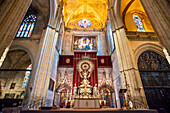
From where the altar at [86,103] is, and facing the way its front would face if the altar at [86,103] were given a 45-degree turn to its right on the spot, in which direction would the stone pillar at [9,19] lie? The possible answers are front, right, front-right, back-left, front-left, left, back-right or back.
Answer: front

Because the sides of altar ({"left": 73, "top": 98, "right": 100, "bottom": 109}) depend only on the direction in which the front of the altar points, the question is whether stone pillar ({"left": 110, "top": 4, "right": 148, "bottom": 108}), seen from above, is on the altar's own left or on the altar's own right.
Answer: on the altar's own left

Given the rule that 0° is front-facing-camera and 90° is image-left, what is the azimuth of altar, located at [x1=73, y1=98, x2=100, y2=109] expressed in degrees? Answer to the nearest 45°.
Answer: approximately 0°

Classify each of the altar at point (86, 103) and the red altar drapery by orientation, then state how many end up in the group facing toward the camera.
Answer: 2

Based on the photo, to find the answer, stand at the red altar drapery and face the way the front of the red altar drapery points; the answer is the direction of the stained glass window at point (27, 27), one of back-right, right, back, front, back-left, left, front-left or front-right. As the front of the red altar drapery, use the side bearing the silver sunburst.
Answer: right

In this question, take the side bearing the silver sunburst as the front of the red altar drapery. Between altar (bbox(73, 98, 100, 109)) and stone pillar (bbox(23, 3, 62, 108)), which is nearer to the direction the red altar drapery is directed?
the altar

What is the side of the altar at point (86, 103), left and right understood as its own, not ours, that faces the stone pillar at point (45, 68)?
right

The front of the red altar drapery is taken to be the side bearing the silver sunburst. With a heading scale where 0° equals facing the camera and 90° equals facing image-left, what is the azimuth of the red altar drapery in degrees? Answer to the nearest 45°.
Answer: approximately 0°

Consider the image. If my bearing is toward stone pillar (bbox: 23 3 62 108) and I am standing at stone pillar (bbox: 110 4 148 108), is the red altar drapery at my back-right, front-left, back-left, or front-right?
front-right

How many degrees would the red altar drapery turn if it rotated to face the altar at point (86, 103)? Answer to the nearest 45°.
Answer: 0° — it already faces it

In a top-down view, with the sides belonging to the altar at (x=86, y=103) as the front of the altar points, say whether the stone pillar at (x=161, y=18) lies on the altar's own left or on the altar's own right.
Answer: on the altar's own left

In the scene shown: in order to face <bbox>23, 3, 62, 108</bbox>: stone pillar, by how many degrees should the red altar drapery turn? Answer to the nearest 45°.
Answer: approximately 45° to its right

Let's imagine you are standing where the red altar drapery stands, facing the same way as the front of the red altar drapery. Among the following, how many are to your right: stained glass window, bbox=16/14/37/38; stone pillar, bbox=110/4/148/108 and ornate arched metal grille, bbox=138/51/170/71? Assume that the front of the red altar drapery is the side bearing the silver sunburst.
1

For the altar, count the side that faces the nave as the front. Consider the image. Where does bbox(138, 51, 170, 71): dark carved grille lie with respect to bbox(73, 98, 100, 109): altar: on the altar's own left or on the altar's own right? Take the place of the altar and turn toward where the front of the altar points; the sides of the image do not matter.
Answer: on the altar's own left

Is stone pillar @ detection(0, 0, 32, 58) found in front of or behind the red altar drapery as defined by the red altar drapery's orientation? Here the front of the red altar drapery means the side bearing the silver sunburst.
in front
